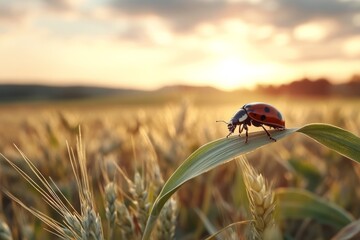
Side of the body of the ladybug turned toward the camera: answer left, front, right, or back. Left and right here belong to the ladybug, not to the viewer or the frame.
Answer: left
